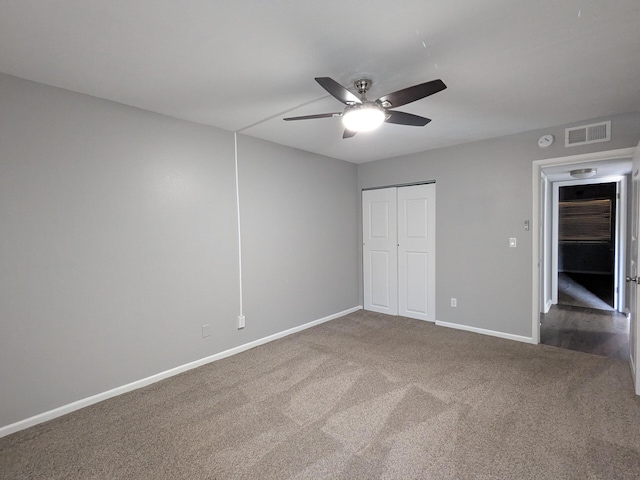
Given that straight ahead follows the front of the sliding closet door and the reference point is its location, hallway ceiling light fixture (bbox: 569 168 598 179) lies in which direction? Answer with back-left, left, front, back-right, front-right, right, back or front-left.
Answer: back-left

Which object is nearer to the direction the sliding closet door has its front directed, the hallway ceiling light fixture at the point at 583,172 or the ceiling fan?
the ceiling fan

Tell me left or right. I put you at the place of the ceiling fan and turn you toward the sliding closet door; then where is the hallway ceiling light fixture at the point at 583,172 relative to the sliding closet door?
right

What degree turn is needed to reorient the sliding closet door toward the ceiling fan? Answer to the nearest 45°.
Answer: approximately 45° to its left

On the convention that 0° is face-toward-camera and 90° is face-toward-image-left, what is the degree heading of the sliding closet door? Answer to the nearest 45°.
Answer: approximately 45°

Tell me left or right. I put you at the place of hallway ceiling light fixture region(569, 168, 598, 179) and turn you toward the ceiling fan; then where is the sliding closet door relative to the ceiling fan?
right
